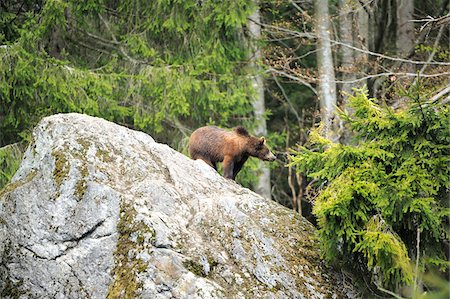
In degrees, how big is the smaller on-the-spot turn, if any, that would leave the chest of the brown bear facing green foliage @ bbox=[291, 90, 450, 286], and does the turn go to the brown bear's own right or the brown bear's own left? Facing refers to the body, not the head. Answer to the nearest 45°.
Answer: approximately 45° to the brown bear's own right

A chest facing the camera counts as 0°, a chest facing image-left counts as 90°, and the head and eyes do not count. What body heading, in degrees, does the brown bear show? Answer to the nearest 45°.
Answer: approximately 270°
